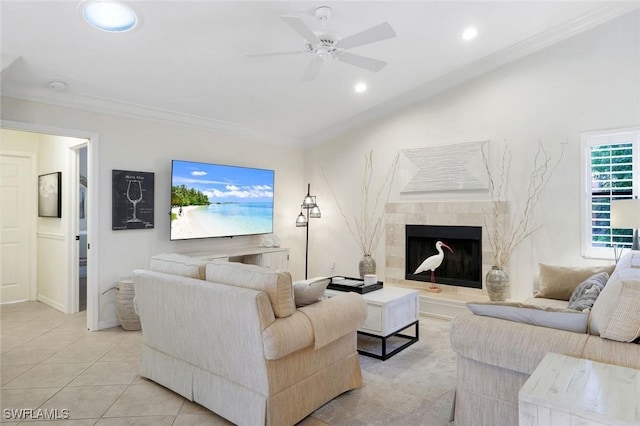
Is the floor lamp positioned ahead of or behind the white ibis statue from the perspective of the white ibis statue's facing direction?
behind

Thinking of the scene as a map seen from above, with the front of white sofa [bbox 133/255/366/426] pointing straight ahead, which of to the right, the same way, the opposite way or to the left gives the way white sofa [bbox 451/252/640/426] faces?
to the left

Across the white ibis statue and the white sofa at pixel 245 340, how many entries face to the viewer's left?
0

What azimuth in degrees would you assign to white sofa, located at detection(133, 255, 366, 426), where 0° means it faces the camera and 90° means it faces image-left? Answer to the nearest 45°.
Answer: approximately 225°

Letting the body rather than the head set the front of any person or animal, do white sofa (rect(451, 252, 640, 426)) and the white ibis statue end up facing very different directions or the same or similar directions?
very different directions

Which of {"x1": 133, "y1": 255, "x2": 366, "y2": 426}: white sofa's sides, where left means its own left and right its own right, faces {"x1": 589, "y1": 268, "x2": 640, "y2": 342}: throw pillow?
right

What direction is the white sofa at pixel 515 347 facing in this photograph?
to the viewer's left

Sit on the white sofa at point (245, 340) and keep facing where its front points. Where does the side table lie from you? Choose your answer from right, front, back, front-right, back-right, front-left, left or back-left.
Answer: right

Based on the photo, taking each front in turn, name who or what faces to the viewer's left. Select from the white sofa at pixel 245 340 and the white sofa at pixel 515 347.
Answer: the white sofa at pixel 515 347

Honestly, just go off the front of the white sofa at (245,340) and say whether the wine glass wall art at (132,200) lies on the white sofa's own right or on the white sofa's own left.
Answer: on the white sofa's own left

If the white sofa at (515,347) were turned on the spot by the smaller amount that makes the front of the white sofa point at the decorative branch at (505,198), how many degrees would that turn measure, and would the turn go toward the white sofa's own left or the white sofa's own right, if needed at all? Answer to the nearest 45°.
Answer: approximately 90° to the white sofa's own right

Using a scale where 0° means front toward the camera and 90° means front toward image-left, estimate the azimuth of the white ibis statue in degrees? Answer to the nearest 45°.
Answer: approximately 270°
